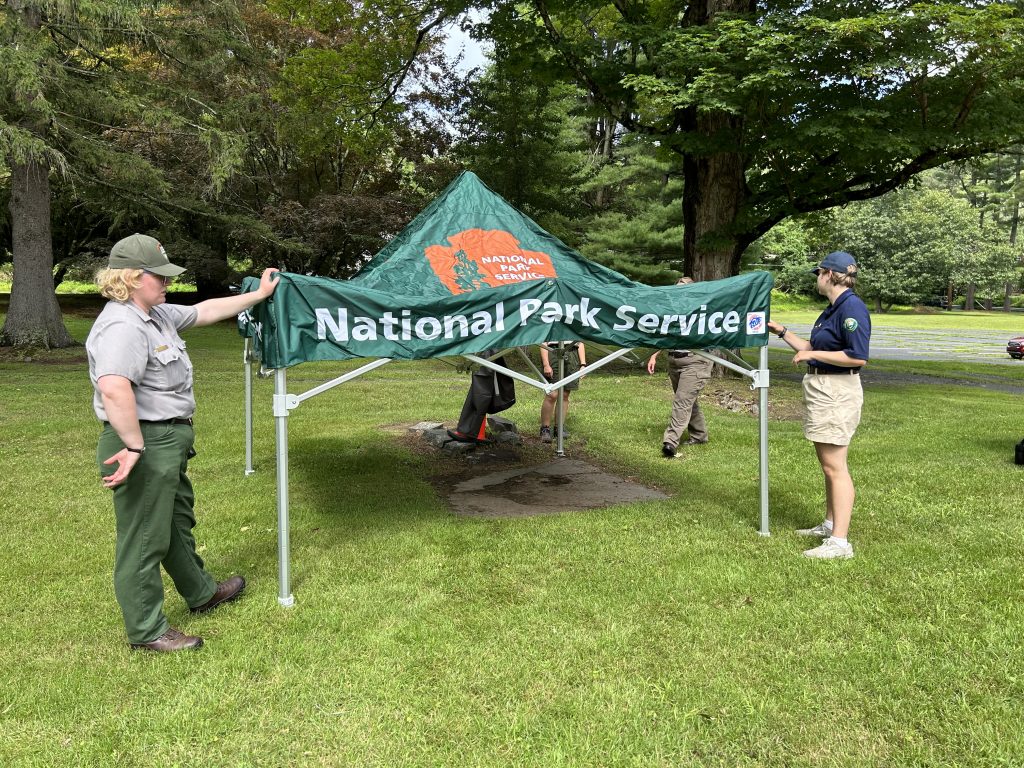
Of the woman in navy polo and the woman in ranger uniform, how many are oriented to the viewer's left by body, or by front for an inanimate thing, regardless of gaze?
1

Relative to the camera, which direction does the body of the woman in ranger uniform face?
to the viewer's right

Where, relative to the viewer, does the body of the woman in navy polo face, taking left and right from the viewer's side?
facing to the left of the viewer

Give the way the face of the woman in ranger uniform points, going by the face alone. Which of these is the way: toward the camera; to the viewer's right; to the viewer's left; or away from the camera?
to the viewer's right

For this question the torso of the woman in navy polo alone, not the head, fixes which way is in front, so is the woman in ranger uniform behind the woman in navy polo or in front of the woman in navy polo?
in front

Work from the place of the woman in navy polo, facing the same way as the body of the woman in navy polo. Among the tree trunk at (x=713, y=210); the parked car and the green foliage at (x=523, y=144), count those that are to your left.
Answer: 0

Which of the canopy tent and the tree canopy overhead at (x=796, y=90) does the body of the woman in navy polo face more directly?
the canopy tent

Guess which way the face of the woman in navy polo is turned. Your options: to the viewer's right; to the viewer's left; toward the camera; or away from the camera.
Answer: to the viewer's left

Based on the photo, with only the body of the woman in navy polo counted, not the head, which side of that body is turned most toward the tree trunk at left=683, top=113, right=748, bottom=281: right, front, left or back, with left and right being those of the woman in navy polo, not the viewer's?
right

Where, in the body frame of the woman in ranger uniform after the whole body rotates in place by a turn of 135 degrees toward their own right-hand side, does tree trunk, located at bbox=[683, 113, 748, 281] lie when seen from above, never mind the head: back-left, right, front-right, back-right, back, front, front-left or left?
back
